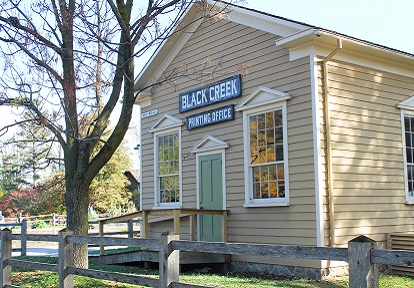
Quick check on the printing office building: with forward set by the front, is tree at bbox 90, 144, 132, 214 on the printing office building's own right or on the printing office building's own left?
on the printing office building's own right

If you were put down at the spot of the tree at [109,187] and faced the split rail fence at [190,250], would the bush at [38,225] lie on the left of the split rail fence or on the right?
right

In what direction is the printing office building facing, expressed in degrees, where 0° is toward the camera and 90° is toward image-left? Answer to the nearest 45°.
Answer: approximately 45°
